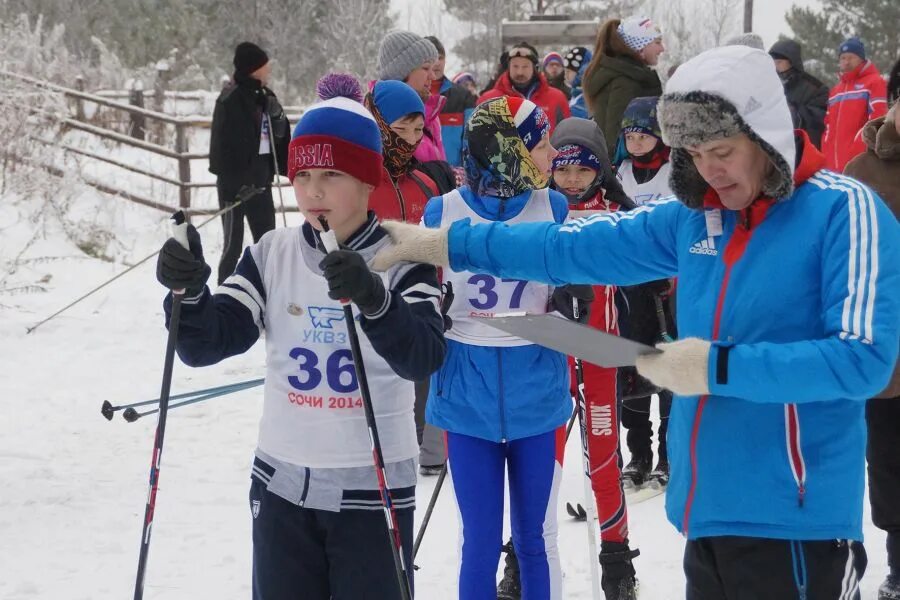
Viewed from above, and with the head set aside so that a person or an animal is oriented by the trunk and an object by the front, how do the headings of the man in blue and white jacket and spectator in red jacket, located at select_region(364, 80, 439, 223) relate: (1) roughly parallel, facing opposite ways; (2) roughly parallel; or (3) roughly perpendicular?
roughly perpendicular

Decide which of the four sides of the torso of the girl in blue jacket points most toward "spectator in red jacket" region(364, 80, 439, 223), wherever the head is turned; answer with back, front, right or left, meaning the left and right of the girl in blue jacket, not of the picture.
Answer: back

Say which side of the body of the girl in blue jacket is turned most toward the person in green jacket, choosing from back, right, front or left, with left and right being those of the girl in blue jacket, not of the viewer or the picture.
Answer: back

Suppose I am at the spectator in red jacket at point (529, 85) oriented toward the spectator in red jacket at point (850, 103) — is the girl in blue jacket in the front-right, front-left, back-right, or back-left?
back-right

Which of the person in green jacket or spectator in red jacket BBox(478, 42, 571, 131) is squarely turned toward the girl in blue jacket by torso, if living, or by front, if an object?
the spectator in red jacket

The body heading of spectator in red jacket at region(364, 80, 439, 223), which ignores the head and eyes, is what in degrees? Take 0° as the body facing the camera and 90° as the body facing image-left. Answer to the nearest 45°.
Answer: approximately 315°

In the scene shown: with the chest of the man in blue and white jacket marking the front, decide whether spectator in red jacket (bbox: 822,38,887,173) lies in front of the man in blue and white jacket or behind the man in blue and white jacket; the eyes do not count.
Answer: behind

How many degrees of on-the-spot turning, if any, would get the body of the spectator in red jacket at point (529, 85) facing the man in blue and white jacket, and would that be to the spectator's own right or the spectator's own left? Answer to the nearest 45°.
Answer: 0° — they already face them
